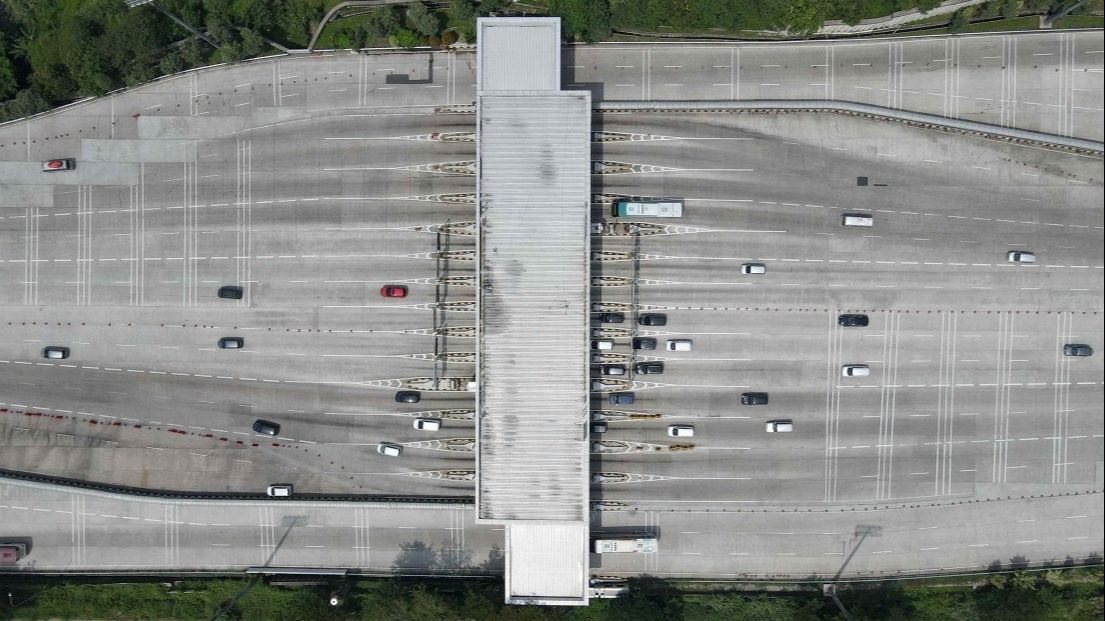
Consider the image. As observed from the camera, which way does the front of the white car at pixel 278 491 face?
facing to the left of the viewer

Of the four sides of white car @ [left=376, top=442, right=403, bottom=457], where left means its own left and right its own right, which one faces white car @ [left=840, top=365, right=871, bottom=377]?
back

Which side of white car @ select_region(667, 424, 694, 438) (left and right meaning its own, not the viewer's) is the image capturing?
left

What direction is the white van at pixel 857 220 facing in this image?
to the viewer's left

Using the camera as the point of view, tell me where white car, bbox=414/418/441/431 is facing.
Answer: facing to the left of the viewer

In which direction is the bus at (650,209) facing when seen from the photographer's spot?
facing to the left of the viewer

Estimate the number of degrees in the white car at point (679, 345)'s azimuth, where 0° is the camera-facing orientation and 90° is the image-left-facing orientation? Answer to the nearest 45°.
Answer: approximately 90°

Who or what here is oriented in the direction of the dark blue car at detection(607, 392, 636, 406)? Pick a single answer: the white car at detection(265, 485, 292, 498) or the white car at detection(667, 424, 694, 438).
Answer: the white car at detection(667, 424, 694, 438)

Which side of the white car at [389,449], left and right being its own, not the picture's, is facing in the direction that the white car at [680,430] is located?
back
